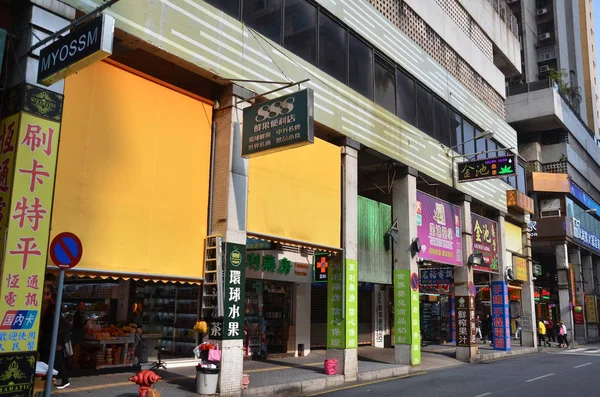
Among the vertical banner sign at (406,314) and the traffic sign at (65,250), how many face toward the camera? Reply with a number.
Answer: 2

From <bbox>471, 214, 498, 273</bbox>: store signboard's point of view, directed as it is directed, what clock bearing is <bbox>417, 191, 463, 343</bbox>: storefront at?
The storefront is roughly at 2 o'clock from the store signboard.

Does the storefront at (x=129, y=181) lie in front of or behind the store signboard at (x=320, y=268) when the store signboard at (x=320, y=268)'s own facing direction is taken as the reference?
in front

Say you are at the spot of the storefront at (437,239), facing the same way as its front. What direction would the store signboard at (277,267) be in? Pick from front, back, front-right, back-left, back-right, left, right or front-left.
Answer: right

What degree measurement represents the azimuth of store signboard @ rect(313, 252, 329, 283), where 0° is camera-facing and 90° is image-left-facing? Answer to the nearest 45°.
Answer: approximately 45°

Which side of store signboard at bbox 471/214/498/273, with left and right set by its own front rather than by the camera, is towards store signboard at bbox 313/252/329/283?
right
